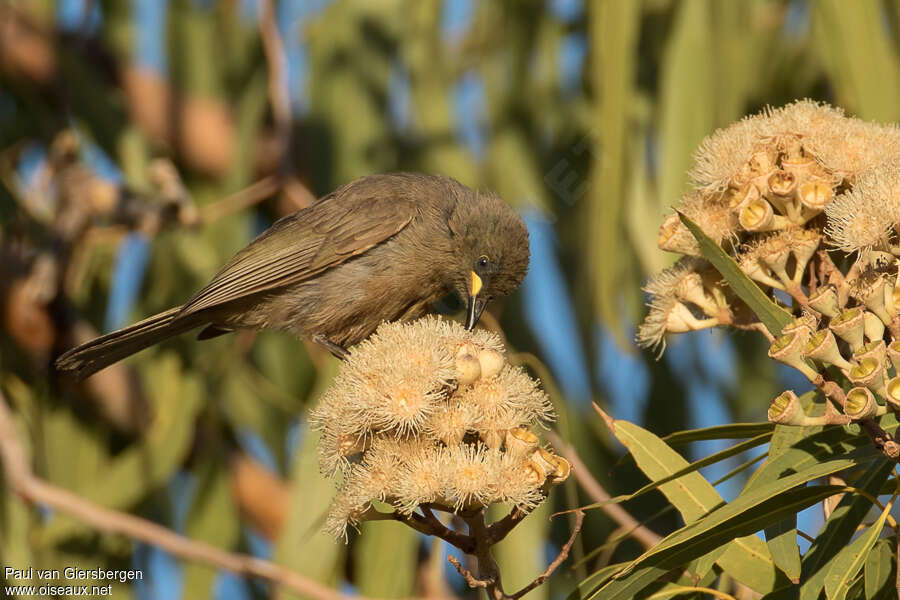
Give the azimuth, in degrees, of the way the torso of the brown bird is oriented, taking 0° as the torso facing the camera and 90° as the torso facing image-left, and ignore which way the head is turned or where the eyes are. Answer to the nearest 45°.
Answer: approximately 270°

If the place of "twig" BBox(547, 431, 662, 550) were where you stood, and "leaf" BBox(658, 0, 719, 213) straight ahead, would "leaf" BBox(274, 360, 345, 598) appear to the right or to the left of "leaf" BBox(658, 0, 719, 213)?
left

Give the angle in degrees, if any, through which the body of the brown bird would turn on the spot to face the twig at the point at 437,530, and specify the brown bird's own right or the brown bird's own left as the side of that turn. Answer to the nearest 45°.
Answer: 0° — it already faces it

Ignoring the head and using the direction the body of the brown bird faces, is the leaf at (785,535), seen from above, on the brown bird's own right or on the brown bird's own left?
on the brown bird's own right
